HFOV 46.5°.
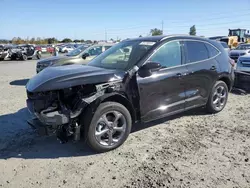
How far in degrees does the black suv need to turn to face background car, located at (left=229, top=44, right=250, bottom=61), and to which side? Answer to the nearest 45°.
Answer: approximately 180°

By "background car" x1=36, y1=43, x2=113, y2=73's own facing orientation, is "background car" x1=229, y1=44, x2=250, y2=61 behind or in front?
behind

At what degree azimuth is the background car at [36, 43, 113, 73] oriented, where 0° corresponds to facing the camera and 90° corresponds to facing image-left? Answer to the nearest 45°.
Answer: approximately 45°

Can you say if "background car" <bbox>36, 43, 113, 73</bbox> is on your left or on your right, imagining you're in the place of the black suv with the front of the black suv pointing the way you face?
on your right

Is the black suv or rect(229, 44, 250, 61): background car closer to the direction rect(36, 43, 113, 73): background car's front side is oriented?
the black suv

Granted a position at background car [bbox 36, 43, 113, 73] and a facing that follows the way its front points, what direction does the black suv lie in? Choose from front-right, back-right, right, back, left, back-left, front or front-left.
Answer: front-left

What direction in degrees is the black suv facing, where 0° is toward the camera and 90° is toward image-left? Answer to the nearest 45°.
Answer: approximately 45°
